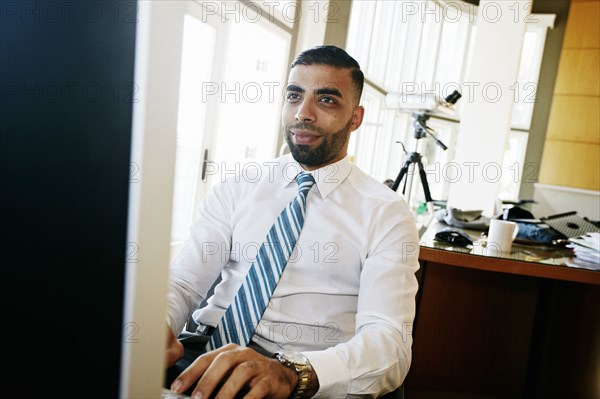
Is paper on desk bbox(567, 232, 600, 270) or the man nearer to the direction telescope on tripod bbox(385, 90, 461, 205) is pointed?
the man

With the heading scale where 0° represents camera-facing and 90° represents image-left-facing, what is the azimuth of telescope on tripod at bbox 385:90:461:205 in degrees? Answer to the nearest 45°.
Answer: approximately 90°

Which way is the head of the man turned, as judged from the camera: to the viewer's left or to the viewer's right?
to the viewer's left

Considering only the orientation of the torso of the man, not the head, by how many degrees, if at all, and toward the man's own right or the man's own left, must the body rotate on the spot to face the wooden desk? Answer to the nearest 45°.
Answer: approximately 180°

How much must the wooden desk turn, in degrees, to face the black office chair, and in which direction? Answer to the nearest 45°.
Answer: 0° — it already faces it

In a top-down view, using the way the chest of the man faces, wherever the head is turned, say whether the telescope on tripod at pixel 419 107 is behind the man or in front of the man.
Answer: behind

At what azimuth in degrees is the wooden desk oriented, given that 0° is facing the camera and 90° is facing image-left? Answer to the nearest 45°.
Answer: approximately 0°

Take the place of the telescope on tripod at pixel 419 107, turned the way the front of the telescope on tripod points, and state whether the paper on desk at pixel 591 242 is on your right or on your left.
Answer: on your left

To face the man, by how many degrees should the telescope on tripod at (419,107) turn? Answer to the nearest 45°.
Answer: approximately 90° to its left

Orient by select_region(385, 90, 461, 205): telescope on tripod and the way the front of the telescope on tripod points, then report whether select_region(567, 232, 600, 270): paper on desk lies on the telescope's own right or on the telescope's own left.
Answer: on the telescope's own left

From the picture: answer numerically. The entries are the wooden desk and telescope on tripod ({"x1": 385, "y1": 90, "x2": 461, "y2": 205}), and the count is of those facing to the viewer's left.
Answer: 1

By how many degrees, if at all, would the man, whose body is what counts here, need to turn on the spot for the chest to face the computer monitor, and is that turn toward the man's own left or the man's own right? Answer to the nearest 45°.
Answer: approximately 45° to the man's own left
